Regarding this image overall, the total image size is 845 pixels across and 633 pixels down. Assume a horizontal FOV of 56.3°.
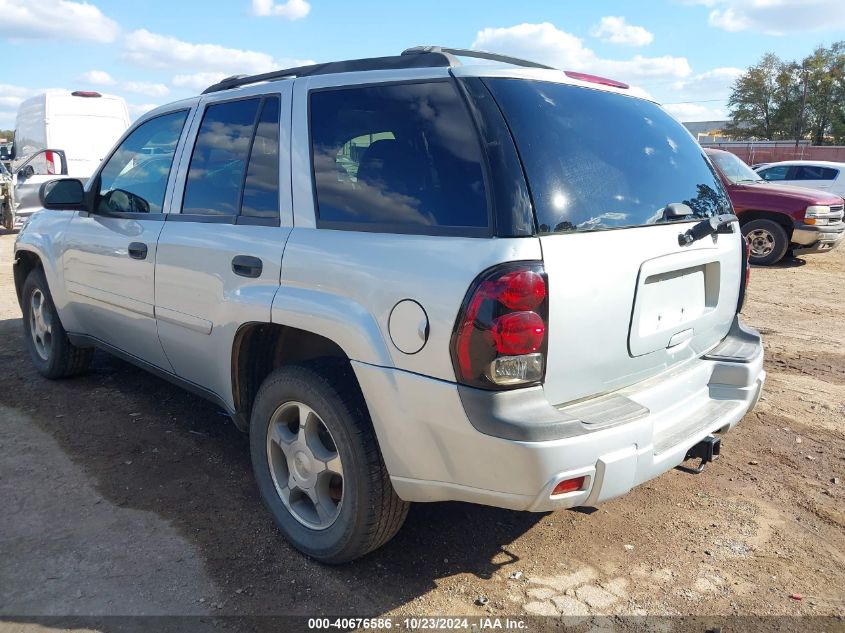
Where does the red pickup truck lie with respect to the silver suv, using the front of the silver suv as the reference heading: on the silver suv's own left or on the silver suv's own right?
on the silver suv's own right

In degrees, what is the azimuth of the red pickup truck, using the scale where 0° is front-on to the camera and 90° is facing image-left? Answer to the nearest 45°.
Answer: approximately 315°

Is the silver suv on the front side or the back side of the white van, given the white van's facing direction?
on the back side

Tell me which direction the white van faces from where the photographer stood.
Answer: facing away from the viewer and to the left of the viewer

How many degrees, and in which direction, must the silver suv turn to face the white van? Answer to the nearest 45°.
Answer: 0° — it already faces it

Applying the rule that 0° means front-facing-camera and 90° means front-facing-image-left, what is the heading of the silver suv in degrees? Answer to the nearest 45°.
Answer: approximately 135°
